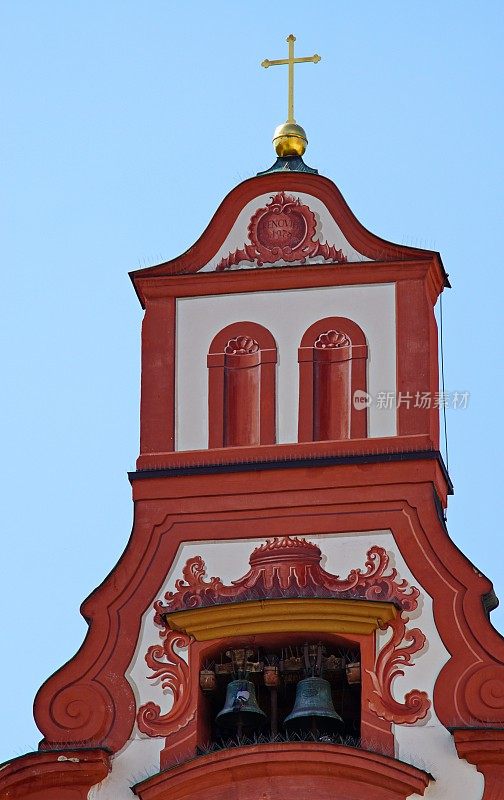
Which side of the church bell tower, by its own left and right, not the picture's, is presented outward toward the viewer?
front
